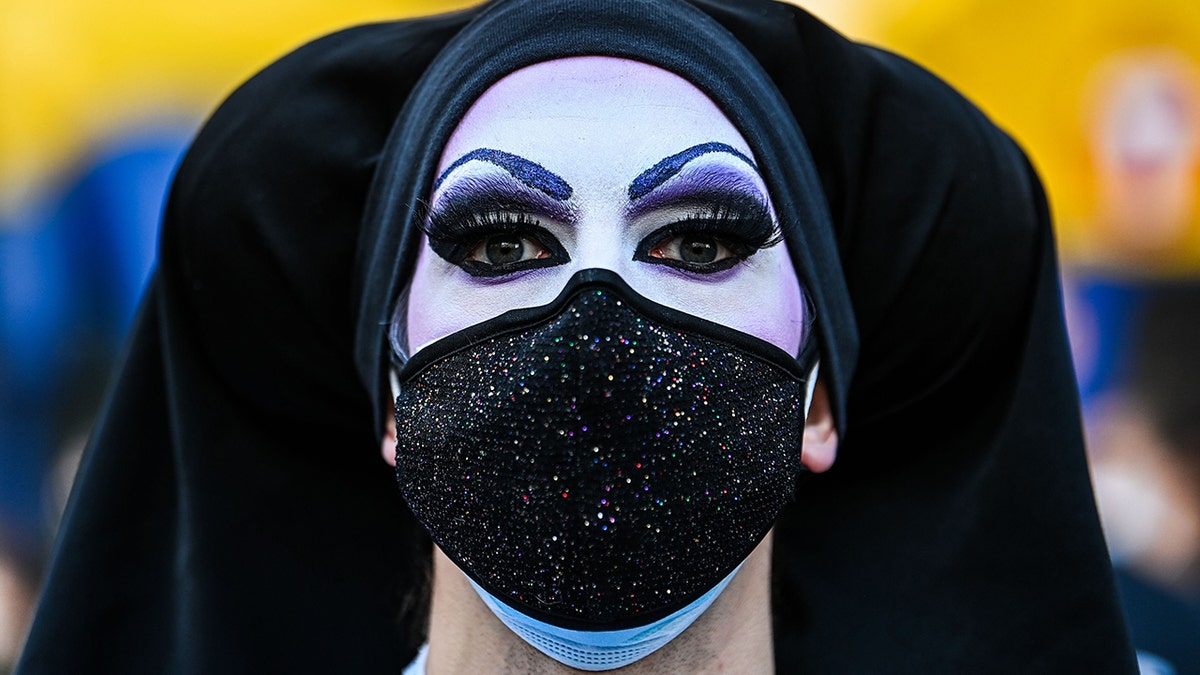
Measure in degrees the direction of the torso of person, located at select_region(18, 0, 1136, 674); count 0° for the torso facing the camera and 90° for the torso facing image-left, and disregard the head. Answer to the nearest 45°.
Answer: approximately 0°

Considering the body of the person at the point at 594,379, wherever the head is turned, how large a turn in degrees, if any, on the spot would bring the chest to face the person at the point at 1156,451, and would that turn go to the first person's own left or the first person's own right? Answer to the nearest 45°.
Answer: approximately 135° to the first person's own left
